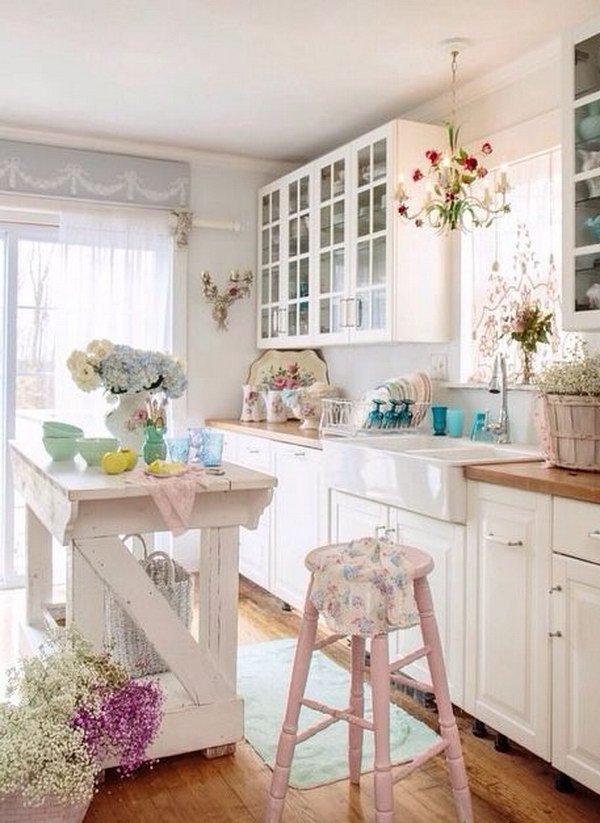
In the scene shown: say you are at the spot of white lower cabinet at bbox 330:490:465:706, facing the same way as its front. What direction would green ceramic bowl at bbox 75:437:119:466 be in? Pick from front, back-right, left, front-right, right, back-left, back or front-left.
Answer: front-right

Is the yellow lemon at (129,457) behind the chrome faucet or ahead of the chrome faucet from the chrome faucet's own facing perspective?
ahead

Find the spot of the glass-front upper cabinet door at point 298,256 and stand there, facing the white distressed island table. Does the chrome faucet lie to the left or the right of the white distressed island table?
left

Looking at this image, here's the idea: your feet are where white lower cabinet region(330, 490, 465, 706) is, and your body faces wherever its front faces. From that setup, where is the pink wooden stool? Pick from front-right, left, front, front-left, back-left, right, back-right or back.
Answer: front-left

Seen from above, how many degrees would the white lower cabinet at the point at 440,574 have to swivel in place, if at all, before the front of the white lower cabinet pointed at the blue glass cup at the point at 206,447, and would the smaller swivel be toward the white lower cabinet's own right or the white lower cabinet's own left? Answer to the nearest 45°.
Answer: approximately 45° to the white lower cabinet's own right

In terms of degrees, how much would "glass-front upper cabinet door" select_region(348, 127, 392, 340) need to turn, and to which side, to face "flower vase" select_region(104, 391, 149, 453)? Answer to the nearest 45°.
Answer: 0° — it already faces it

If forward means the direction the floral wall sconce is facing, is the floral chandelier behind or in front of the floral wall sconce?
in front

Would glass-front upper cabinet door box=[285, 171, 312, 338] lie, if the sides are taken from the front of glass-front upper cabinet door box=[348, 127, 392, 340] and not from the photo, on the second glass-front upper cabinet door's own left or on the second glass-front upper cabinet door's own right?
on the second glass-front upper cabinet door's own right

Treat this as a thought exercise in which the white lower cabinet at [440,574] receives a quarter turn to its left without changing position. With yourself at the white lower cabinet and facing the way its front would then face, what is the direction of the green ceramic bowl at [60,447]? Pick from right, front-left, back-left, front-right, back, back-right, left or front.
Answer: back-right

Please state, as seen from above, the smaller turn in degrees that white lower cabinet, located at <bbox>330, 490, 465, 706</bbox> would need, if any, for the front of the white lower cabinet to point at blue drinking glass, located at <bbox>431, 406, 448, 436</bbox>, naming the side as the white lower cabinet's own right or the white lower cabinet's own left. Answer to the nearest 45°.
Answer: approximately 135° to the white lower cabinet's own right

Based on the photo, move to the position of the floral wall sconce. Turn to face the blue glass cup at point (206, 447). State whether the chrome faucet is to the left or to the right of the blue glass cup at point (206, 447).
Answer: left

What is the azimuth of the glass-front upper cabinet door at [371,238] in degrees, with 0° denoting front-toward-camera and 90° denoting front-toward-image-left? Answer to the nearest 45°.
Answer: approximately 45°

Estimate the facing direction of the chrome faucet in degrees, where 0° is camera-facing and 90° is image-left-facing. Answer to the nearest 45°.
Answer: approximately 45°

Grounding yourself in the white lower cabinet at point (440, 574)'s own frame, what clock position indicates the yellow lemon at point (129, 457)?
The yellow lemon is roughly at 1 o'clock from the white lower cabinet.
